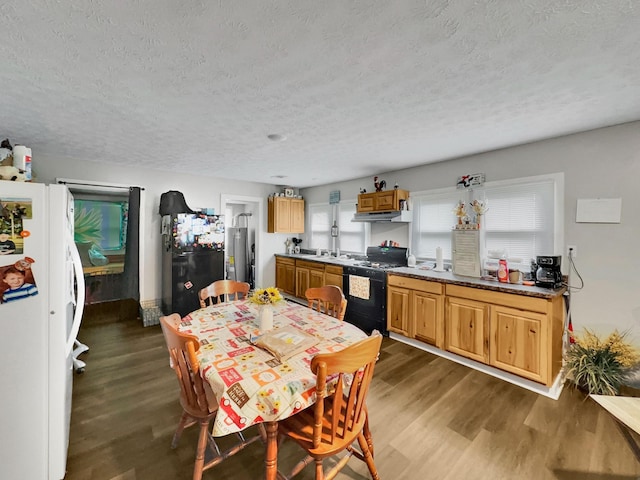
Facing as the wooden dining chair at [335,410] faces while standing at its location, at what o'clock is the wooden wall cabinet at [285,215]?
The wooden wall cabinet is roughly at 1 o'clock from the wooden dining chair.

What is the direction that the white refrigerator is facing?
to the viewer's right

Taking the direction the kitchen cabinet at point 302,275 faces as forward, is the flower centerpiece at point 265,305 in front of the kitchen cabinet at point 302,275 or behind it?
in front

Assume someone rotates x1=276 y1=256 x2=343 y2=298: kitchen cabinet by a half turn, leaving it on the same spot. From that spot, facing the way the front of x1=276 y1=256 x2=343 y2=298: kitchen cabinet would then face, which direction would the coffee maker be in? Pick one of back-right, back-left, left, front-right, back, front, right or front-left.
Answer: right

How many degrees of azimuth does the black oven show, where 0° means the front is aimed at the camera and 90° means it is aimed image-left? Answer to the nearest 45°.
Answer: approximately 45°

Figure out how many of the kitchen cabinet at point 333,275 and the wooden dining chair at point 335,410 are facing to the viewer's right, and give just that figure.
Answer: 0

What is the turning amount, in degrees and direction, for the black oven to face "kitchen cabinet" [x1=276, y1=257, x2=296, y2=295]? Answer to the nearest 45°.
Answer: approximately 90° to its right

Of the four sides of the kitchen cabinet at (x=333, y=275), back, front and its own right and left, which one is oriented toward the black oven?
left

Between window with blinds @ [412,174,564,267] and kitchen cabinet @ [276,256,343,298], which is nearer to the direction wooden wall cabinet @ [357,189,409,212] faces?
the kitchen cabinet

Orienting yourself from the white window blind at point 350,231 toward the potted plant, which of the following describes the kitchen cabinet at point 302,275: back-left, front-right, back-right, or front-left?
back-right
